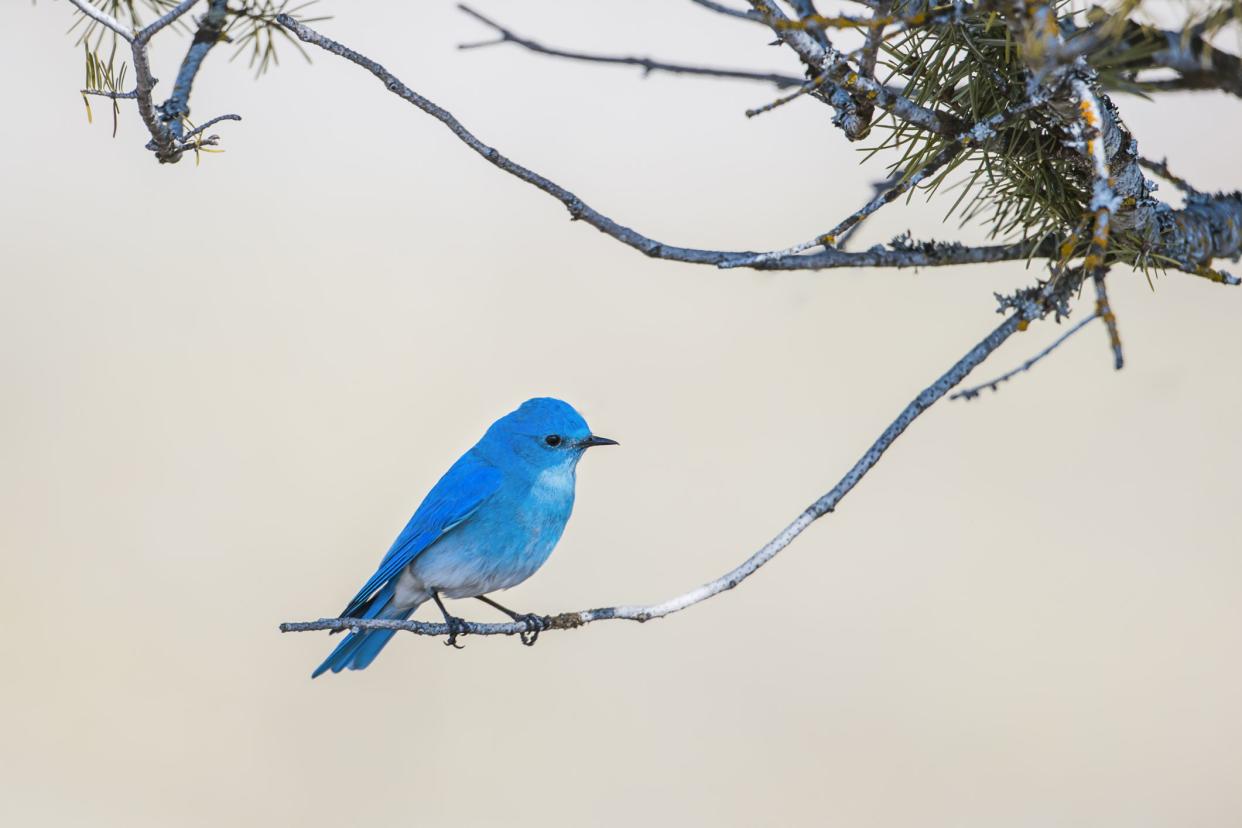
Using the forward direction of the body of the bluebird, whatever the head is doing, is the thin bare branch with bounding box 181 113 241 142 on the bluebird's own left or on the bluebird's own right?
on the bluebird's own right

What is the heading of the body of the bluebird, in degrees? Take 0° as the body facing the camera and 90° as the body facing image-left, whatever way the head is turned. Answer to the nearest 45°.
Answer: approximately 270°
